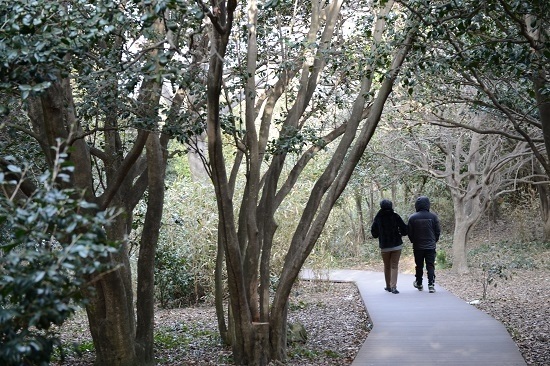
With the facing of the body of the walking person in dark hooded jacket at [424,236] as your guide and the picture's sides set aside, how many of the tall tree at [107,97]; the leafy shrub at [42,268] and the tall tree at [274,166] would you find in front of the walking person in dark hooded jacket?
0

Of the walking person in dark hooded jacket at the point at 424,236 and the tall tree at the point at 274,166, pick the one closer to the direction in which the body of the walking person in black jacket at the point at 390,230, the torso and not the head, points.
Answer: the walking person in dark hooded jacket

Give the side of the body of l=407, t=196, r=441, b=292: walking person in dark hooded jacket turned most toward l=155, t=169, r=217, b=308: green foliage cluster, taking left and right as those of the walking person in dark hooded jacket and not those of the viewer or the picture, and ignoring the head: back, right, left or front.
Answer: left

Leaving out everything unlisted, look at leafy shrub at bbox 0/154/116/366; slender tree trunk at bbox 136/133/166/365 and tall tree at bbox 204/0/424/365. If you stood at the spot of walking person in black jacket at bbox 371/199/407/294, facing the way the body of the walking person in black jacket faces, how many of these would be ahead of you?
0

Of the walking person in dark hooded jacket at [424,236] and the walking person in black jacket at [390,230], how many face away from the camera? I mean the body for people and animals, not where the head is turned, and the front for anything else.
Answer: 2

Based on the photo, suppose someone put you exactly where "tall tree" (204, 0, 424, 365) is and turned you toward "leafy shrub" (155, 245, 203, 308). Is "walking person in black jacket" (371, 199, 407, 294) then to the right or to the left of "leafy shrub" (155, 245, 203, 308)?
right

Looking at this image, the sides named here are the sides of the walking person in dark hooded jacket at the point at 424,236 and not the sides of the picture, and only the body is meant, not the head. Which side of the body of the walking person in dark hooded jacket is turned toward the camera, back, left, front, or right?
back

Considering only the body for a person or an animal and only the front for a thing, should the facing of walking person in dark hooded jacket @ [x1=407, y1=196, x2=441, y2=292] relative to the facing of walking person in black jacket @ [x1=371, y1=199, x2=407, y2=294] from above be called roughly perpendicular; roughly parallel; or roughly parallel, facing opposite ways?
roughly parallel

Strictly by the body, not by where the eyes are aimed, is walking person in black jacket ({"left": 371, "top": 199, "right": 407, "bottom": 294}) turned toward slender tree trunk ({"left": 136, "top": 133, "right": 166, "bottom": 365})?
no

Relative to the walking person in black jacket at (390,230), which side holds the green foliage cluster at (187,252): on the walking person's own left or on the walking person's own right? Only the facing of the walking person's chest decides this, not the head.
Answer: on the walking person's own left

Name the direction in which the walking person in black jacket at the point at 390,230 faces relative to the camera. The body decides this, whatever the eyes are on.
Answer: away from the camera

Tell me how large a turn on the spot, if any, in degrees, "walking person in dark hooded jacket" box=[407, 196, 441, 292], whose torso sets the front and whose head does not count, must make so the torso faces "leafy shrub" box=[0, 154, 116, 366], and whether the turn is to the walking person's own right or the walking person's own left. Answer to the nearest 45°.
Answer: approximately 180°

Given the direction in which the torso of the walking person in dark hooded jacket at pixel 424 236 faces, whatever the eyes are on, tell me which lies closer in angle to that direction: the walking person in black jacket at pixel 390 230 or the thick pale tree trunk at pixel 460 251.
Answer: the thick pale tree trunk

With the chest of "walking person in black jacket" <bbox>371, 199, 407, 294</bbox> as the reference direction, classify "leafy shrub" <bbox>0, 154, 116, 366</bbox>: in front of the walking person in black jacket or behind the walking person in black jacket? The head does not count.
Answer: behind

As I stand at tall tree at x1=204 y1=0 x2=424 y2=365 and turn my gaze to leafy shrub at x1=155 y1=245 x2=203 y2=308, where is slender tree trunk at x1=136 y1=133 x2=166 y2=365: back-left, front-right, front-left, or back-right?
front-left

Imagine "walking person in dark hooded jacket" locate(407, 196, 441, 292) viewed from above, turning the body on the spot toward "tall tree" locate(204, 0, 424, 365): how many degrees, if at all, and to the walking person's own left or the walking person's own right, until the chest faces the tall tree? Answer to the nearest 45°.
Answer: approximately 180°

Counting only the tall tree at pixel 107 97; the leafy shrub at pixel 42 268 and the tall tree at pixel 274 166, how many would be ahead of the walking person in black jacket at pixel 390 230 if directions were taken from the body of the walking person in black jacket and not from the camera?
0

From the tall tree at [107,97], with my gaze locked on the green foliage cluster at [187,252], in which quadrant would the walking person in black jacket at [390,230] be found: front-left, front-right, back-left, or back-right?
front-right
